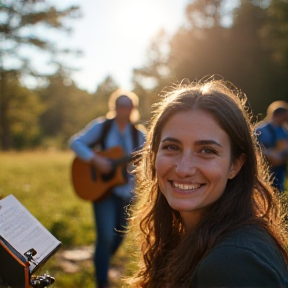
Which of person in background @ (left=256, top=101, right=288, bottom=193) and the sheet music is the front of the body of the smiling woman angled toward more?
the sheet music

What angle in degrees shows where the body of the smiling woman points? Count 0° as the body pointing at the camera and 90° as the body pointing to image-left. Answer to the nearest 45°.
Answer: approximately 45°

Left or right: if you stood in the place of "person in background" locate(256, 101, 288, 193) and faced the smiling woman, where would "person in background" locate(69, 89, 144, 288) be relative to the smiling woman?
right

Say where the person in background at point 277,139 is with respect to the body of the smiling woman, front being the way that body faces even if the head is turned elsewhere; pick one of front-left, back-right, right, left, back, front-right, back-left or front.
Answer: back-right

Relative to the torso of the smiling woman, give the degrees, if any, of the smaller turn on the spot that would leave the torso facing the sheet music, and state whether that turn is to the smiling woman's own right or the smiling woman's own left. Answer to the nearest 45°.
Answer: approximately 45° to the smiling woman's own right

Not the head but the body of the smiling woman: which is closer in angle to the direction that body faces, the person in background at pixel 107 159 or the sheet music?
the sheet music

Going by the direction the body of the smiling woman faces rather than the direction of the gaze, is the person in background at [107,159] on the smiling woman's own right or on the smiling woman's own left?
on the smiling woman's own right
